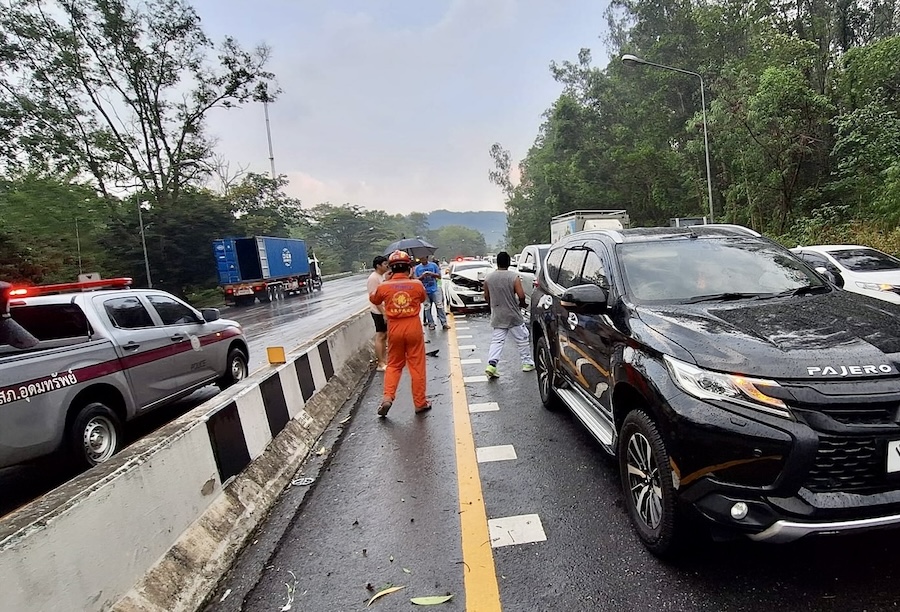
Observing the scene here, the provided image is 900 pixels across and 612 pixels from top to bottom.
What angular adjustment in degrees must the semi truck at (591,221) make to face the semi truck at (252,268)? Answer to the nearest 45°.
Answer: approximately 135° to its right

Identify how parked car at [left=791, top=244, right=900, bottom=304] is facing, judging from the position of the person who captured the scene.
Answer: facing the viewer and to the right of the viewer

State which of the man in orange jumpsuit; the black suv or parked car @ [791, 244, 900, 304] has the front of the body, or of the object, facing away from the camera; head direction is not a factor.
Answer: the man in orange jumpsuit

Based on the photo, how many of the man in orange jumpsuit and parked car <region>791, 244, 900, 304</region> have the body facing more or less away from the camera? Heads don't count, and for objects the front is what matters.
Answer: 1

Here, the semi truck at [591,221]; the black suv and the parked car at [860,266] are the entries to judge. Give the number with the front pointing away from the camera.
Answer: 0

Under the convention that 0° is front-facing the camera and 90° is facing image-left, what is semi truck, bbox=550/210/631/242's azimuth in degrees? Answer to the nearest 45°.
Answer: approximately 315°

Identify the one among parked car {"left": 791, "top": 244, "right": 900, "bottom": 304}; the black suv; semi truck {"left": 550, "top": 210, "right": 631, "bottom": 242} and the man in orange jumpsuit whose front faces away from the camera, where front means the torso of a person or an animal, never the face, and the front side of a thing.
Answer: the man in orange jumpsuit

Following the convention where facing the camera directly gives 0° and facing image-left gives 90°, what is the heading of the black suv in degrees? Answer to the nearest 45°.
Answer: approximately 315°

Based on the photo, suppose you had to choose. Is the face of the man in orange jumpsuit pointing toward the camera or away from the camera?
away from the camera

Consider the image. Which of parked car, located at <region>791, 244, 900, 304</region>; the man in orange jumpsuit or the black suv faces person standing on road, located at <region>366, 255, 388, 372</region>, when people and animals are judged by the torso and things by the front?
the man in orange jumpsuit

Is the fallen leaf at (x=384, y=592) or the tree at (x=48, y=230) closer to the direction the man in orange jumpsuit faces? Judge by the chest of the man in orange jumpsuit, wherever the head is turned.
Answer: the tree

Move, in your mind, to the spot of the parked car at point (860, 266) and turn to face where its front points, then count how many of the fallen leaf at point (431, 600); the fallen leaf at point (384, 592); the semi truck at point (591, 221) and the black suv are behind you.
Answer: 1

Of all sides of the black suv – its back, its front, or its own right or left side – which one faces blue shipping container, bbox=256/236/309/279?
back

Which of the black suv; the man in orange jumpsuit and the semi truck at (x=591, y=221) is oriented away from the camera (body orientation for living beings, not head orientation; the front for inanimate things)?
the man in orange jumpsuit

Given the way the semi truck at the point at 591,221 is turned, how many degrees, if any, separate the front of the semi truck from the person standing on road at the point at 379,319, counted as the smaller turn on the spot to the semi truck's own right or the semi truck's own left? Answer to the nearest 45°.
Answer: approximately 45° to the semi truck's own right

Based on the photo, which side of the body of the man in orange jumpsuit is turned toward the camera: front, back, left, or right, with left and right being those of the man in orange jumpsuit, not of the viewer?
back
